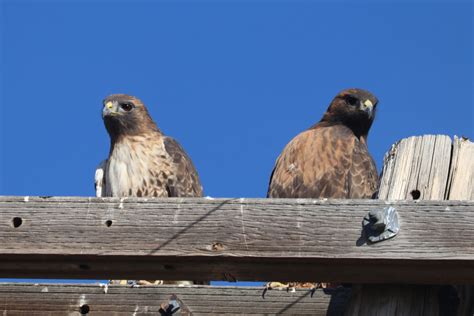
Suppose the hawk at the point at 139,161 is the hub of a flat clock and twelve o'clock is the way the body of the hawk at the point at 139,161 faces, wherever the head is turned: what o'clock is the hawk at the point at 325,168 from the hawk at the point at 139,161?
the hawk at the point at 325,168 is roughly at 9 o'clock from the hawk at the point at 139,161.

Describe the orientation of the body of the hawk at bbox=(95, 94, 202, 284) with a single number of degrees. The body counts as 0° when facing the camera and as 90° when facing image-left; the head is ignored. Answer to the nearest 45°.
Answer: approximately 45°

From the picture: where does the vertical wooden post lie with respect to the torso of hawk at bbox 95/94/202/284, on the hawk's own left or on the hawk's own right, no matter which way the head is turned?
on the hawk's own left

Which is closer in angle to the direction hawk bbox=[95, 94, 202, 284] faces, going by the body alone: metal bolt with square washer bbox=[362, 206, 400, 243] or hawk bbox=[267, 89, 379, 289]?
the metal bolt with square washer
